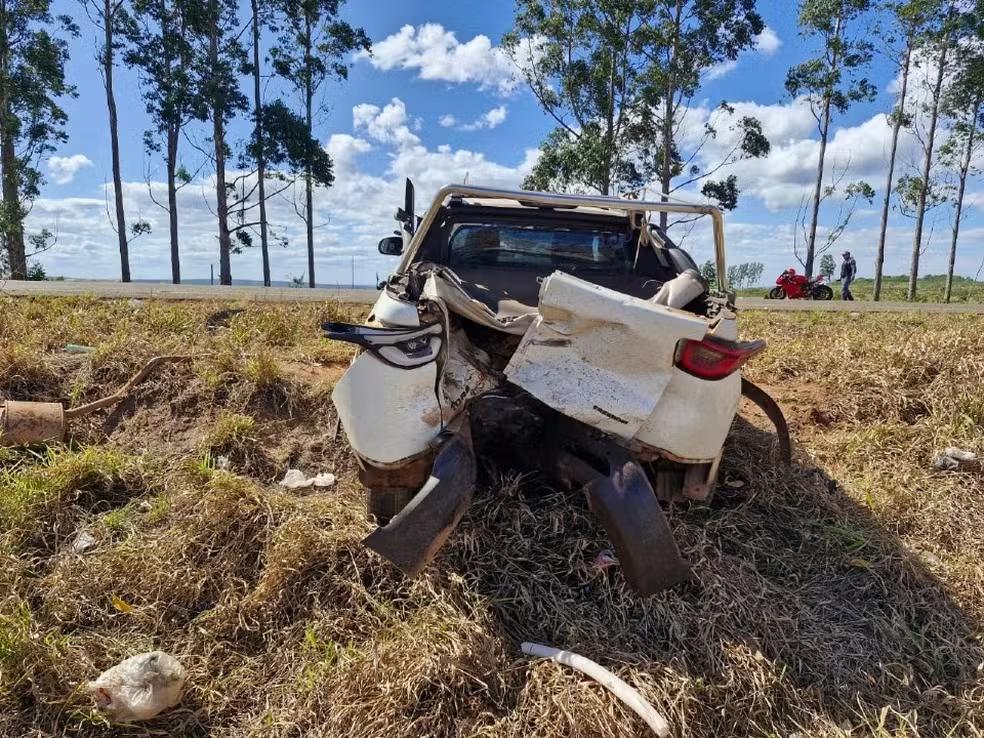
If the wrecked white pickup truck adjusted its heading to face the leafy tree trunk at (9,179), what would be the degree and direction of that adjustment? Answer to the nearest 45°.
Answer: approximately 45° to its left

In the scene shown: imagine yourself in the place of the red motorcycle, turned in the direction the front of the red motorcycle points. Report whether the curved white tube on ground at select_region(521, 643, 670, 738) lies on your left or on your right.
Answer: on your left

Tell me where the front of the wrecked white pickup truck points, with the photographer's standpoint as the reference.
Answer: facing away from the viewer

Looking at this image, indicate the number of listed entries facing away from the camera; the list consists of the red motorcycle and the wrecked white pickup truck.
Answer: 1

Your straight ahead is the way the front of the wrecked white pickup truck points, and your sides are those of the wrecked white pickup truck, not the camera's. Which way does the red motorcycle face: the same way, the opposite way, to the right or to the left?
to the left

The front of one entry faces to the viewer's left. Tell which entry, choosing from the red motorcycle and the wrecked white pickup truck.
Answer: the red motorcycle

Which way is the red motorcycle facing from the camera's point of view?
to the viewer's left
